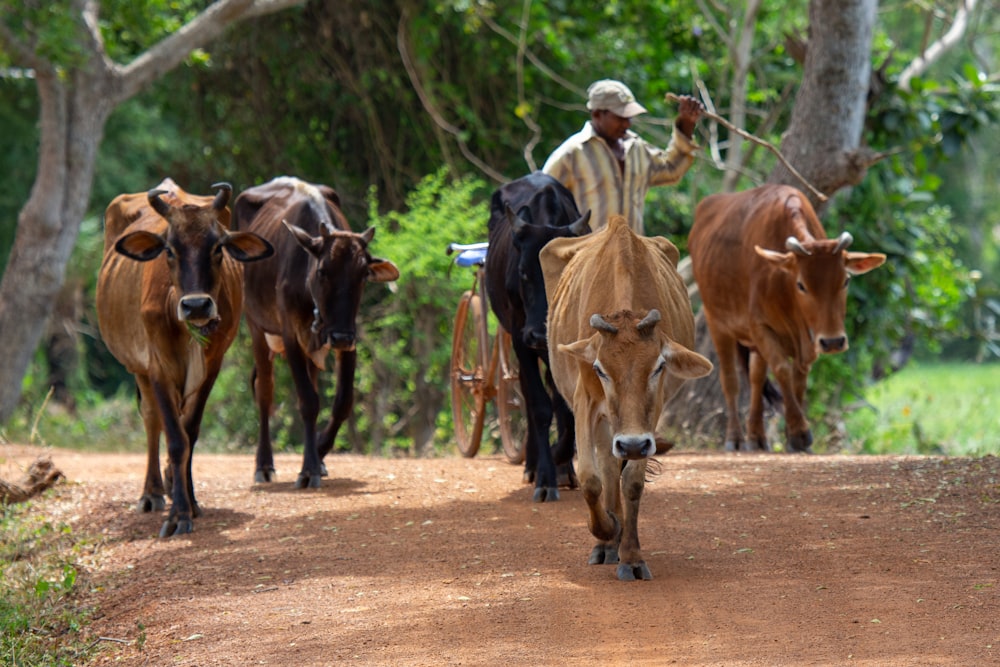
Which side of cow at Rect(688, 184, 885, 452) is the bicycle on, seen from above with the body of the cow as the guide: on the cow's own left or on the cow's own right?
on the cow's own right

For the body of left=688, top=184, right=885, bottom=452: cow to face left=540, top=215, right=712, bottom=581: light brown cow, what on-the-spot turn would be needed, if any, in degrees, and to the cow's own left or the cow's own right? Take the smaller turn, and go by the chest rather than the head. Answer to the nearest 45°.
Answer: approximately 45° to the cow's own right

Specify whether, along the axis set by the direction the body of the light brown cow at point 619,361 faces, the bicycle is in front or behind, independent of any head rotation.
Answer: behind

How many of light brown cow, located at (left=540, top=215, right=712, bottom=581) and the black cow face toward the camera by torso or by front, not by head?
2

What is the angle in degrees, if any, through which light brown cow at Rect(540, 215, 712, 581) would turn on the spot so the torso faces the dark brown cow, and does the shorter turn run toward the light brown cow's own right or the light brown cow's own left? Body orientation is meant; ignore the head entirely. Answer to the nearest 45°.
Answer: approximately 135° to the light brown cow's own right

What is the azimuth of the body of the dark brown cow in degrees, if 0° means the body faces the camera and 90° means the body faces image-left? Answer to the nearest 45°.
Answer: approximately 315°

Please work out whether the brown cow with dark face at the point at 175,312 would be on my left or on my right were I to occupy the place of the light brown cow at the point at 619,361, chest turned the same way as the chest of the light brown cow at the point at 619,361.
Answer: on my right

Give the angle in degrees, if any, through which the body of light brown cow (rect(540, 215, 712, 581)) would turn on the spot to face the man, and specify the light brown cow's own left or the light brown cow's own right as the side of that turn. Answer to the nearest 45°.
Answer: approximately 180°

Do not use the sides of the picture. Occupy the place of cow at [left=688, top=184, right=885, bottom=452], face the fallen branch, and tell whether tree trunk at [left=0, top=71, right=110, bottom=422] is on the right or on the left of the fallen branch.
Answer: right

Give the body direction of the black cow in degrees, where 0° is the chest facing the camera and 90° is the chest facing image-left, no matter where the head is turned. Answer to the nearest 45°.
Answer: approximately 0°
